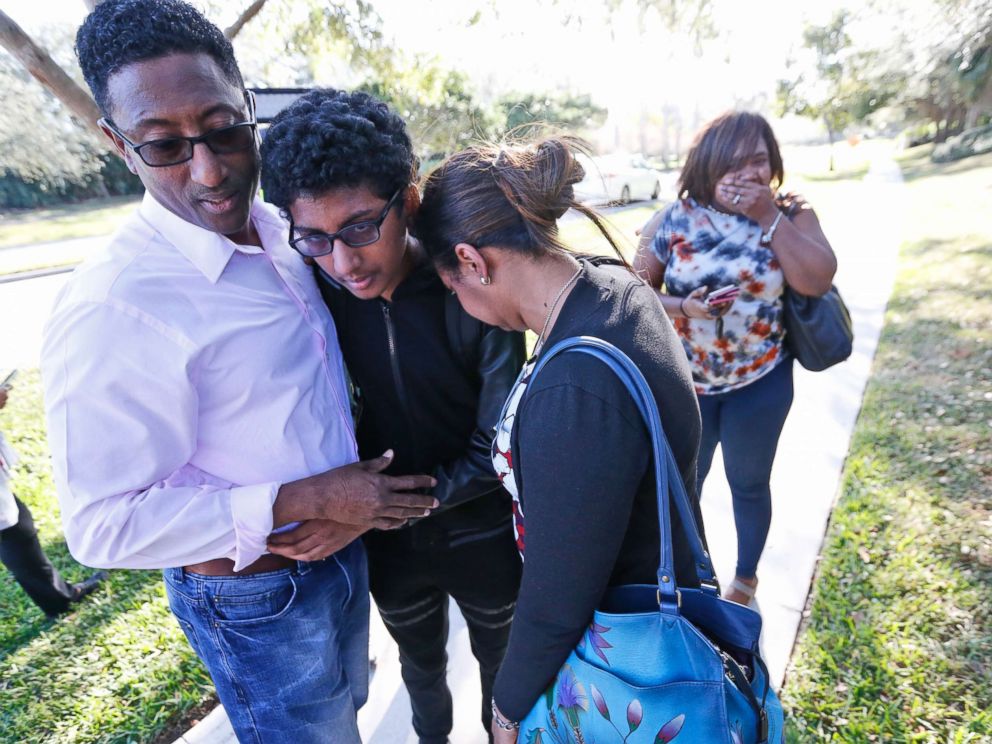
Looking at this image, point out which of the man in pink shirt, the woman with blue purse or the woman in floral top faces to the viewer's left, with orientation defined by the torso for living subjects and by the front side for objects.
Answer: the woman with blue purse

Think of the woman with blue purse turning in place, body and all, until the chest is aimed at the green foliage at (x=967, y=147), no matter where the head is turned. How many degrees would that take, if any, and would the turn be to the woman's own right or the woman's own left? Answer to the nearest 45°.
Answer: approximately 135° to the woman's own right

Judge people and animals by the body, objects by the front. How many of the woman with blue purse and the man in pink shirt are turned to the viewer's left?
1

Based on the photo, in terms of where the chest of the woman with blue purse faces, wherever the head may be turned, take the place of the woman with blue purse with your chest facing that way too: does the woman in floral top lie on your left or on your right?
on your right

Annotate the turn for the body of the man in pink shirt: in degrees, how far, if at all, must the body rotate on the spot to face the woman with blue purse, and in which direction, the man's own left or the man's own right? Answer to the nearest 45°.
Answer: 0° — they already face them

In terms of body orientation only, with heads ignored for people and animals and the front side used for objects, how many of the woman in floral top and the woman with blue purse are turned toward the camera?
1

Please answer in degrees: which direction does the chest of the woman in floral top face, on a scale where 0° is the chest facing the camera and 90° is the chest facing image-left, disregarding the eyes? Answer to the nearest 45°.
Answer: approximately 0°

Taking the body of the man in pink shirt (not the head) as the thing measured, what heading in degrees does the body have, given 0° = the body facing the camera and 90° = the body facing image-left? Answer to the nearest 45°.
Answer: approximately 315°

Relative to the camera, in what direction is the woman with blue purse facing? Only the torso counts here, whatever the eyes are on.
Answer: to the viewer's left

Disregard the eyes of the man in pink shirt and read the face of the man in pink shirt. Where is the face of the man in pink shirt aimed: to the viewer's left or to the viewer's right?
to the viewer's right

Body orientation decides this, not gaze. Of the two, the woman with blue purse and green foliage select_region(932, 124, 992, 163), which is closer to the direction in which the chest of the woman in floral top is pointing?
the woman with blue purse
